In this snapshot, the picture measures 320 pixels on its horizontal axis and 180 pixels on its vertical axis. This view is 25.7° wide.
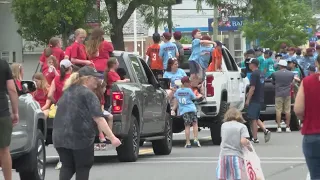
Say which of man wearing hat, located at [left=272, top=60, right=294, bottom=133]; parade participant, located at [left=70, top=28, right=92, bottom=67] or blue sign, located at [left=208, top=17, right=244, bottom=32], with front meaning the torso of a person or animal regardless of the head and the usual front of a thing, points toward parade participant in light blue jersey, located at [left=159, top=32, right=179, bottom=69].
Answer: the blue sign

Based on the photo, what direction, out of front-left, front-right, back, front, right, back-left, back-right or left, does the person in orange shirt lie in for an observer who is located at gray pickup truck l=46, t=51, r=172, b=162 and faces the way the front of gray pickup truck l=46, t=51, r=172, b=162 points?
front-left

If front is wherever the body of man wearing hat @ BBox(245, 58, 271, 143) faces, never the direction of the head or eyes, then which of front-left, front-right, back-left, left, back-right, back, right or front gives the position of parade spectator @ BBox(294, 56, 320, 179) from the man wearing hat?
back-left

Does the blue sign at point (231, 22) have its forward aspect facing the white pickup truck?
yes

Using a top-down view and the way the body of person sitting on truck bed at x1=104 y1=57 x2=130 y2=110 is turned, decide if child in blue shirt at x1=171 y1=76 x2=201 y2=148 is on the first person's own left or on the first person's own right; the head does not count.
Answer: on the first person's own left

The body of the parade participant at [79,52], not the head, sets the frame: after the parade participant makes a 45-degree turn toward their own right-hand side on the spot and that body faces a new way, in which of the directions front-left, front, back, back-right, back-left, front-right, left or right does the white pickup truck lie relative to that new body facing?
back-left

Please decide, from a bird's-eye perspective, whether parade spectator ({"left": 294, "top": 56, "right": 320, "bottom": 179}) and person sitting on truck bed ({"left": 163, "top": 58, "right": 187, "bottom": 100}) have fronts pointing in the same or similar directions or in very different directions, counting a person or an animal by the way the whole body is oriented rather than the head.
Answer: very different directions

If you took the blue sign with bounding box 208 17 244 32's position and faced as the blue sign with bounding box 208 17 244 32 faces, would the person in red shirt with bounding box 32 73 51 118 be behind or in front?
in front

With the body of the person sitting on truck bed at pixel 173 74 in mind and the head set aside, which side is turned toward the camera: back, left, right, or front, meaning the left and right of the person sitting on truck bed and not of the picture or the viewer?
front

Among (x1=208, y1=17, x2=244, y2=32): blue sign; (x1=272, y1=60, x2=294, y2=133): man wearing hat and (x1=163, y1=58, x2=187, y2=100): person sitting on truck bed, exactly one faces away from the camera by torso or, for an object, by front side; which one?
the man wearing hat

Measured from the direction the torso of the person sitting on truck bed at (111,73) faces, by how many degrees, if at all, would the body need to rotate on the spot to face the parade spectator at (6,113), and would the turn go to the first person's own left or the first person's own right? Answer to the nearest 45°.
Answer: approximately 90° to the first person's own right
